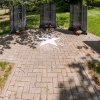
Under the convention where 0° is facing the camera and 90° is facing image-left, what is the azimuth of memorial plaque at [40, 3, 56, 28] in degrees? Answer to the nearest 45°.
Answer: approximately 0°
